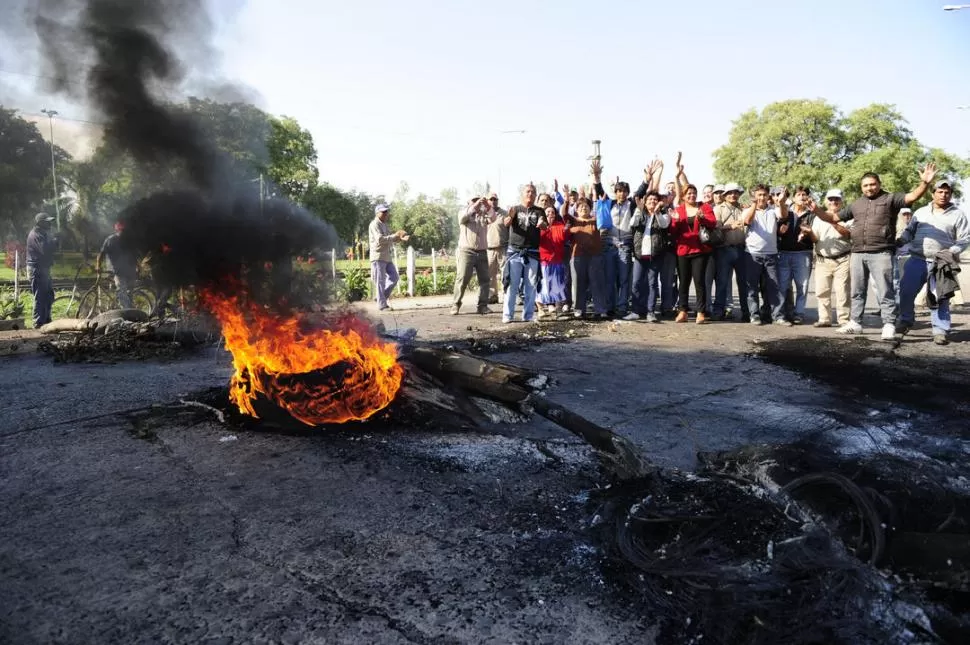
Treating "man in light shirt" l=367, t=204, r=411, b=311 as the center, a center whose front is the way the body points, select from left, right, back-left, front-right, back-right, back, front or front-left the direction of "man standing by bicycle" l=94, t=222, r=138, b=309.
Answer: back-right

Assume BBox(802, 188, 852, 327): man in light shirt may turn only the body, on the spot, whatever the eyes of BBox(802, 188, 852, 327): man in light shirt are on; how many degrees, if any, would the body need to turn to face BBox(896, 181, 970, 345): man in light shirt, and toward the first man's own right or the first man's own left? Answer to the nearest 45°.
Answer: approximately 45° to the first man's own left

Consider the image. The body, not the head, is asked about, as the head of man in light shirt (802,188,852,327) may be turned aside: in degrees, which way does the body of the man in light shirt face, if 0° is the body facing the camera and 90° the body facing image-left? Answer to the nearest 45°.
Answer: approximately 0°

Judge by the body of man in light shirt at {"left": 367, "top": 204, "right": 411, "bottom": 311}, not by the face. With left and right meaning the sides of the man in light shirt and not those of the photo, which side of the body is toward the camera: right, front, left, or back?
right
